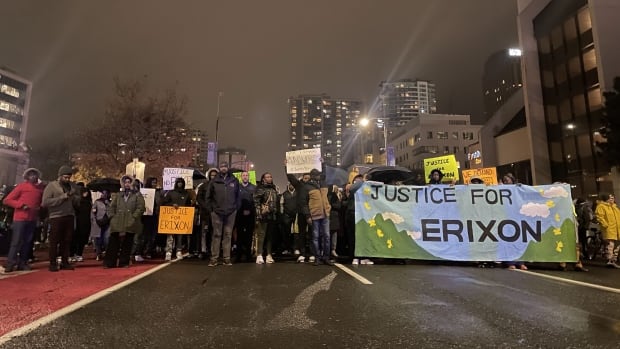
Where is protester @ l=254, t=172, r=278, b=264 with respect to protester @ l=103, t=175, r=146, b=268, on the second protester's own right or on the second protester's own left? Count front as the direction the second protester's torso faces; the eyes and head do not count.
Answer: on the second protester's own left

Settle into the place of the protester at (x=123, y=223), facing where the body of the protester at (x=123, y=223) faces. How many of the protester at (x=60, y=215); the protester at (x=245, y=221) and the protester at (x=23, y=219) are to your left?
1

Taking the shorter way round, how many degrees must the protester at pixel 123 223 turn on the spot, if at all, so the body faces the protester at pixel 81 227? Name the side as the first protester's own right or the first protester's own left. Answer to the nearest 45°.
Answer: approximately 135° to the first protester's own right

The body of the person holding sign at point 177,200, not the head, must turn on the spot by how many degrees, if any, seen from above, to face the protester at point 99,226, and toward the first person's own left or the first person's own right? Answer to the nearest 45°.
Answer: approximately 135° to the first person's own right

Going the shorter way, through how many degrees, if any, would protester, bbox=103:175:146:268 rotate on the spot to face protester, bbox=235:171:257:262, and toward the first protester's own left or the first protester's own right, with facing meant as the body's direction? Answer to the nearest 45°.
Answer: approximately 90° to the first protester's own left

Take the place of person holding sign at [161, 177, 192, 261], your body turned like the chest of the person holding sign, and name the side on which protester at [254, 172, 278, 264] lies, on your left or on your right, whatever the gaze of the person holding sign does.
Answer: on your left

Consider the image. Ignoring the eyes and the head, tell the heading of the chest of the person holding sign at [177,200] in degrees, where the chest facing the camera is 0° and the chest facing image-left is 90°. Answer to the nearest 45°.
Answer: approximately 0°

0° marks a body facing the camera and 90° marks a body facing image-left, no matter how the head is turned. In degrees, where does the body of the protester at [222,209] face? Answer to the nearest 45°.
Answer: approximately 0°

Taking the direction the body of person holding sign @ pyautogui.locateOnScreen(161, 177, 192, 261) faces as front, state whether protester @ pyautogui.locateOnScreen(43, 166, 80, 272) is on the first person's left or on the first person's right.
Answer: on the first person's right
